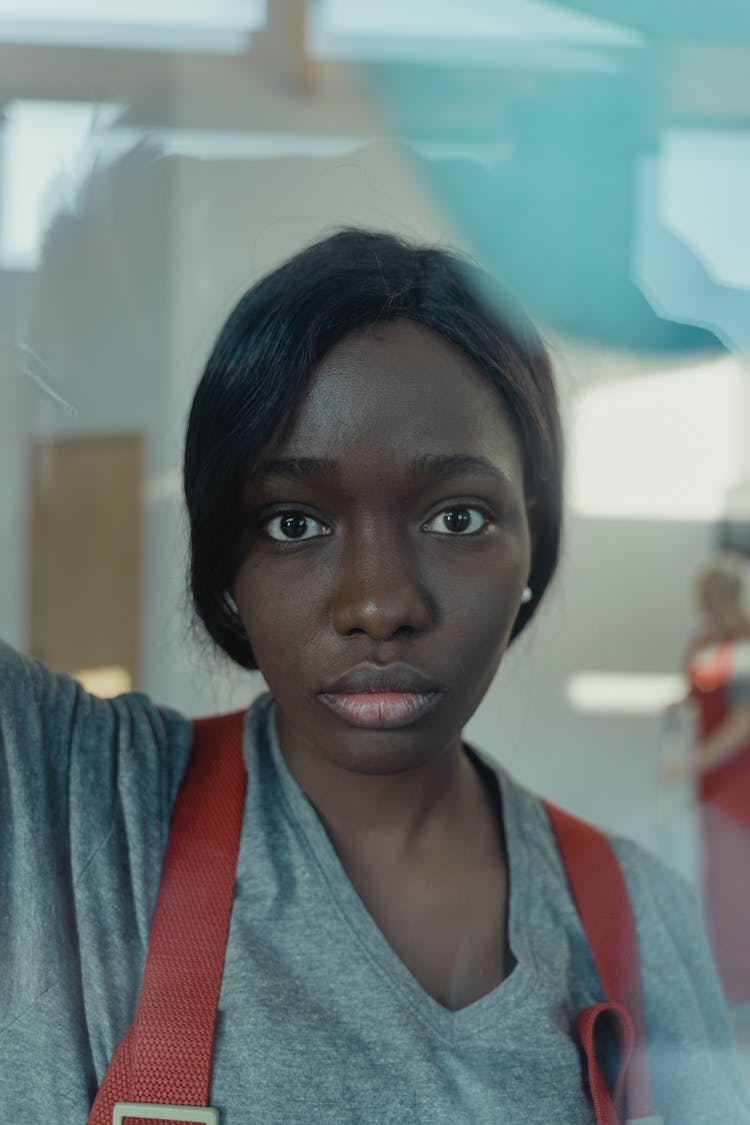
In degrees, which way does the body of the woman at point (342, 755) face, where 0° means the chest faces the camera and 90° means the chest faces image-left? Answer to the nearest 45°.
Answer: approximately 0°
